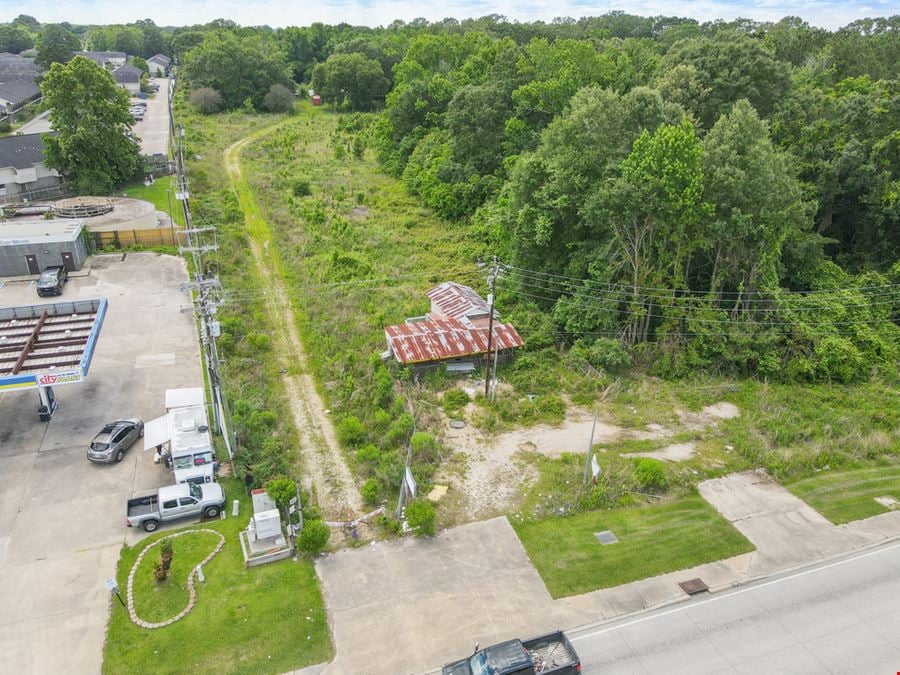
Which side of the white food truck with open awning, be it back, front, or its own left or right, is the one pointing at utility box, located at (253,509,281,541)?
front

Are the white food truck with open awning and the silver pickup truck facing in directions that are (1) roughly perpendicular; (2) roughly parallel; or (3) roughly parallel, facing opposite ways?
roughly perpendicular

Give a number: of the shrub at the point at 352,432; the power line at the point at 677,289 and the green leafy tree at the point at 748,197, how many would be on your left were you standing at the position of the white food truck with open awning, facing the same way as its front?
3

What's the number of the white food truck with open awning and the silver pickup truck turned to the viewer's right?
1

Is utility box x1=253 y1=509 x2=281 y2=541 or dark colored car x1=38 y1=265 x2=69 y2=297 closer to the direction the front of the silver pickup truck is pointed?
the utility box

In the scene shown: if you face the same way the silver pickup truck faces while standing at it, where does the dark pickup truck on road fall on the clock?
The dark pickup truck on road is roughly at 2 o'clock from the silver pickup truck.

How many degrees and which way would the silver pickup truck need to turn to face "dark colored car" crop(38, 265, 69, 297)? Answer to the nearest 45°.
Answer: approximately 90° to its left

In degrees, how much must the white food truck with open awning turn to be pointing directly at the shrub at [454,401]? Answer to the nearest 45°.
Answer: approximately 90° to its left

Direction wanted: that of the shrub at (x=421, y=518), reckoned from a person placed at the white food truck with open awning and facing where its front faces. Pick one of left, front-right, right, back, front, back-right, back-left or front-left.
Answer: front-left

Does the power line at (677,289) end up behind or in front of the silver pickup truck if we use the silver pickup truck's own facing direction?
in front

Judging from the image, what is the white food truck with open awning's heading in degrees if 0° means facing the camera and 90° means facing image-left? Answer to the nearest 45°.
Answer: approximately 0°

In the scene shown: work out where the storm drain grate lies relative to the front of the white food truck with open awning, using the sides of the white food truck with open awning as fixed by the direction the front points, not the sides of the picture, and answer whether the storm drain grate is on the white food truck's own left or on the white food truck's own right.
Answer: on the white food truck's own left

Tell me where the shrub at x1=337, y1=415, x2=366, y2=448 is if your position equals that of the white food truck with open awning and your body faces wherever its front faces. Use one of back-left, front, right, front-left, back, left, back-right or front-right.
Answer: left

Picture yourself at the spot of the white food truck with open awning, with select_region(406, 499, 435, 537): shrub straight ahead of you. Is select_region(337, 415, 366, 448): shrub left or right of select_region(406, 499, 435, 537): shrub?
left

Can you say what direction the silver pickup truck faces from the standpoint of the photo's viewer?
facing to the right of the viewer
